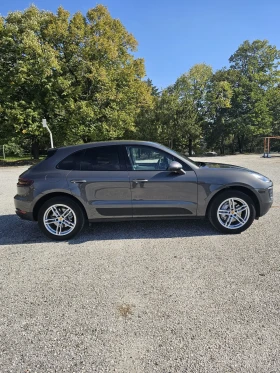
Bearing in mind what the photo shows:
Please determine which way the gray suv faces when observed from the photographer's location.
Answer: facing to the right of the viewer

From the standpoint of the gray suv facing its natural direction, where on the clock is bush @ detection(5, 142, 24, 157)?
The bush is roughly at 8 o'clock from the gray suv.

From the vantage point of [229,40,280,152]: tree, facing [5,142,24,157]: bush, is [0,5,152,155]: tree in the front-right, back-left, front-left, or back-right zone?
front-left

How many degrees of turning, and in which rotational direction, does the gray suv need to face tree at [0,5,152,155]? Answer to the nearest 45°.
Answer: approximately 90° to its left

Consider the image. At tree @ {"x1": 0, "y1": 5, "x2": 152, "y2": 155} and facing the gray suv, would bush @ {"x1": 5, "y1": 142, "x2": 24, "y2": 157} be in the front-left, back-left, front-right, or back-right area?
back-right

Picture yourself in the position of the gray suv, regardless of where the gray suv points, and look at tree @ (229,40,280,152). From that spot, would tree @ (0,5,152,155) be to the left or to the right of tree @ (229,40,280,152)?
left

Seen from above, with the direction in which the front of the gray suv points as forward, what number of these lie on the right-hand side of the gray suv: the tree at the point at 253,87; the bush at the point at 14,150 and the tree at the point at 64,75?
0

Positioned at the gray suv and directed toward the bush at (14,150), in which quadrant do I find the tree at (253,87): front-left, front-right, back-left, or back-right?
front-right

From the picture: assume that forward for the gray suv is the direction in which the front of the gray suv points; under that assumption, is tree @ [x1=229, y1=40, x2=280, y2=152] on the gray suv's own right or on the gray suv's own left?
on the gray suv's own left
